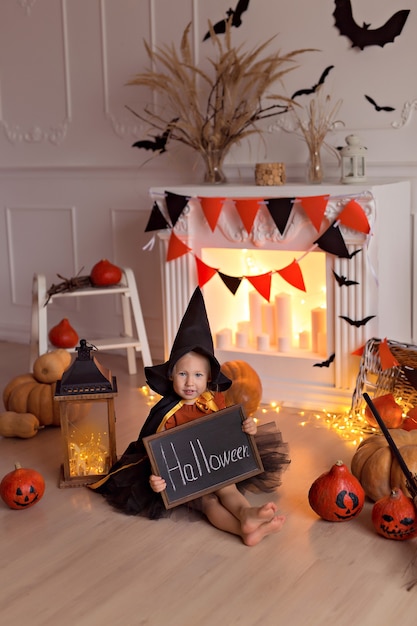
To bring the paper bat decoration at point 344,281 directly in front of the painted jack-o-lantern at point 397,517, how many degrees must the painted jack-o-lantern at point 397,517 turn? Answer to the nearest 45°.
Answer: approximately 180°

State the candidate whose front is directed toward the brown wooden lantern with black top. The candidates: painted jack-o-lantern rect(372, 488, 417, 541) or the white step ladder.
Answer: the white step ladder

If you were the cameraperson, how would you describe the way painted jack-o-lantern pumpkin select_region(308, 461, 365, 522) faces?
facing the viewer and to the right of the viewer

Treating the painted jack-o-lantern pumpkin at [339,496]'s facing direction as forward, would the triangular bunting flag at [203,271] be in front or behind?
behind

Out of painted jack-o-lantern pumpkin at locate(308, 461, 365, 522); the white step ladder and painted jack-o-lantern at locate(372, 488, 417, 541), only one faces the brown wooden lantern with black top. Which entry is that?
the white step ladder

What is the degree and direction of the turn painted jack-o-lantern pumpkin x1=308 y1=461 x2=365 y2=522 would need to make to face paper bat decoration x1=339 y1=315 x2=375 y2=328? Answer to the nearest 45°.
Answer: approximately 135° to its left

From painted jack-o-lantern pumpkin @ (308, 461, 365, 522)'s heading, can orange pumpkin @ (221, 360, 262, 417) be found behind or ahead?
behind

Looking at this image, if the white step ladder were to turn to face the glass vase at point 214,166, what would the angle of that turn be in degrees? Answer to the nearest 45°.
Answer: approximately 90° to its left

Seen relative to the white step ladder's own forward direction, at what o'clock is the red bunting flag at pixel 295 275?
The red bunting flag is roughly at 10 o'clock from the white step ladder.

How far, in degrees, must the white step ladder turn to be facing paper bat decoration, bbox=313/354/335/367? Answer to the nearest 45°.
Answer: approximately 45° to its left

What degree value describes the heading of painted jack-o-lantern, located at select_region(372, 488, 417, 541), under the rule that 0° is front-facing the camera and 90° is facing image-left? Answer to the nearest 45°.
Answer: approximately 0°

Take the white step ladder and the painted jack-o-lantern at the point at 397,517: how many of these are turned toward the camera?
2
